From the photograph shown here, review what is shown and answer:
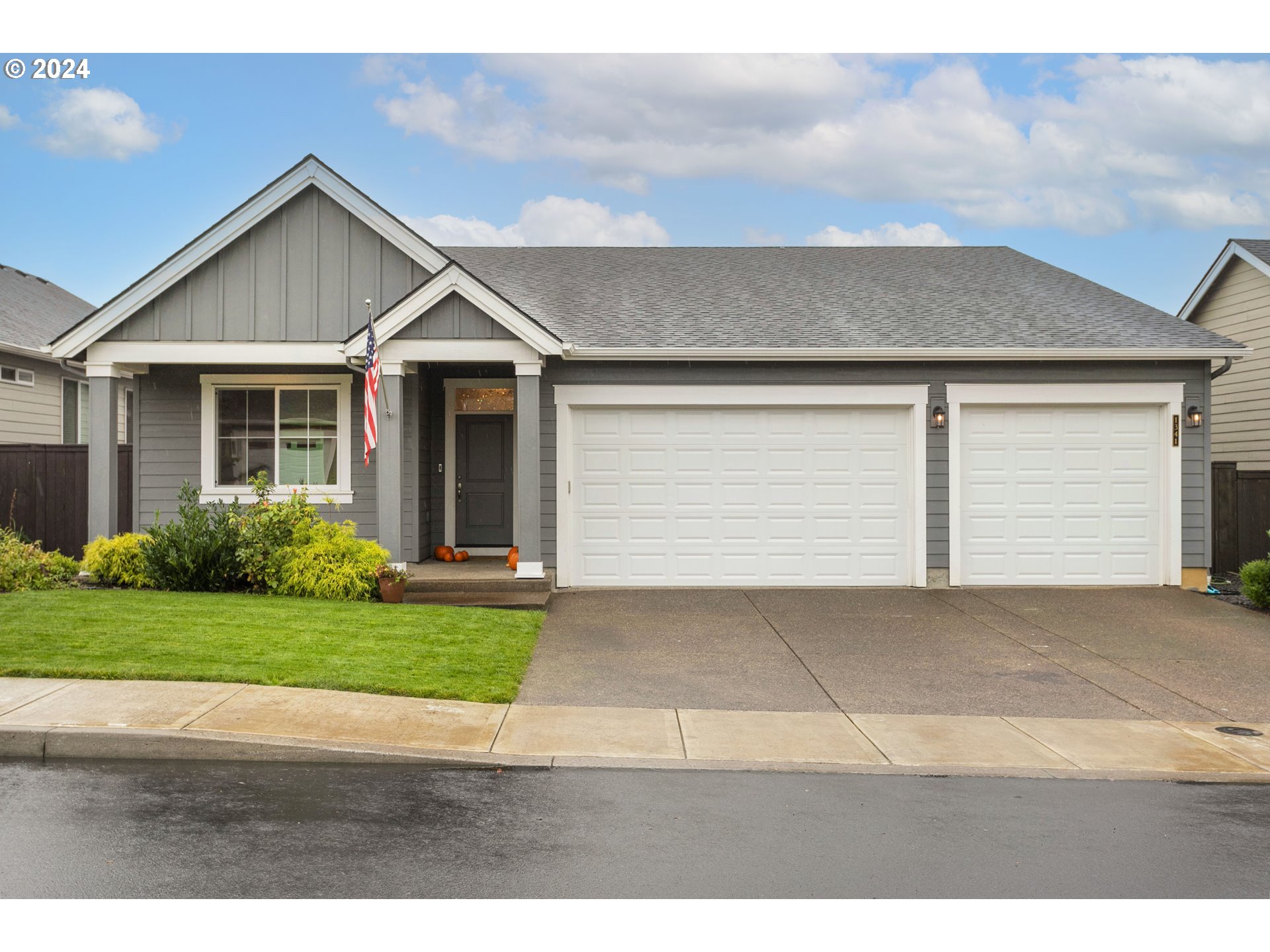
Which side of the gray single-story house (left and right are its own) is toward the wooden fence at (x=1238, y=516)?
left

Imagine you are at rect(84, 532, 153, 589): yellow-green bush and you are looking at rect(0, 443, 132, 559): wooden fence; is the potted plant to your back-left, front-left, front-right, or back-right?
back-right

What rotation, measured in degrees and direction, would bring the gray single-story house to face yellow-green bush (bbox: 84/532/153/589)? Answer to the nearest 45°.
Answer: approximately 90° to its right

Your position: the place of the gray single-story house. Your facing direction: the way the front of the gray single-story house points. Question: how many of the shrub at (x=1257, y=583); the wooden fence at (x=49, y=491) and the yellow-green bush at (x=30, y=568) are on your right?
2

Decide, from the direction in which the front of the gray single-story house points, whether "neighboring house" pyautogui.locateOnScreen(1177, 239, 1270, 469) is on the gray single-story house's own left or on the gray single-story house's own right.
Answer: on the gray single-story house's own left

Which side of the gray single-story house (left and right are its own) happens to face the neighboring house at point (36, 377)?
right

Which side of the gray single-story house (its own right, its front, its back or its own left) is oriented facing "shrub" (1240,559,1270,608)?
left

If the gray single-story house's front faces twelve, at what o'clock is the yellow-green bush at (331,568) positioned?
The yellow-green bush is roughly at 2 o'clock from the gray single-story house.

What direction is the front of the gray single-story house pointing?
toward the camera

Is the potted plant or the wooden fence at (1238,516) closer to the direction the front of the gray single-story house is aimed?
the potted plant

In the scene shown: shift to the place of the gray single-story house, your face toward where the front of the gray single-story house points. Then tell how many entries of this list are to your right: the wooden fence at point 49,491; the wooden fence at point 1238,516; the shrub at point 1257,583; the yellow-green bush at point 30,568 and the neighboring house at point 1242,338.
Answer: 2

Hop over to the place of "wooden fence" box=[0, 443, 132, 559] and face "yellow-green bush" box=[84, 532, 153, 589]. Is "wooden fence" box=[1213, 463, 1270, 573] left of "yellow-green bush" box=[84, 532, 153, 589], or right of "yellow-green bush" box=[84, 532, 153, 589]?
left

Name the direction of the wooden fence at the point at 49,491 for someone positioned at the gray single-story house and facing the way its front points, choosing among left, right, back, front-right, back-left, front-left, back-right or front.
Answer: right

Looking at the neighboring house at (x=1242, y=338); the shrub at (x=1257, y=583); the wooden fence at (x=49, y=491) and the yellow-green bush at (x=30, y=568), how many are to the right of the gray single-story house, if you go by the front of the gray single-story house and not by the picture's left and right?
2
